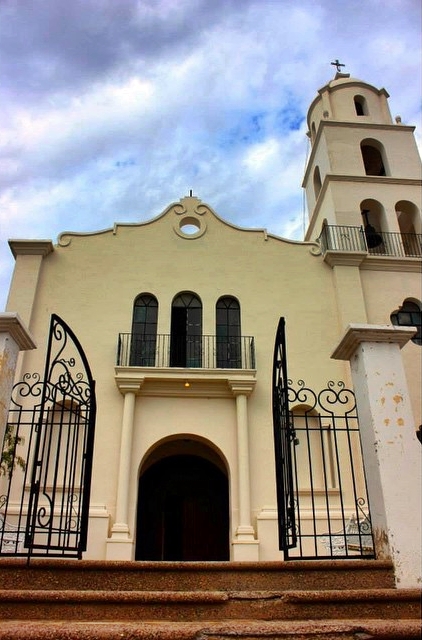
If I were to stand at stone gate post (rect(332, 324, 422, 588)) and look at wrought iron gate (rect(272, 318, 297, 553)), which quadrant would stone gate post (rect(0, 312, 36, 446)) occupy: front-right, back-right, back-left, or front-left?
front-left

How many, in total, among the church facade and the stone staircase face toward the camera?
2

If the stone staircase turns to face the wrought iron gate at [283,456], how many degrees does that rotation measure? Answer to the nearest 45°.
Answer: approximately 135° to its left

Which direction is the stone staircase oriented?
toward the camera

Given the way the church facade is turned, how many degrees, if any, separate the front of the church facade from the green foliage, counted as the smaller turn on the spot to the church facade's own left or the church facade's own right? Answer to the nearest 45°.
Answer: approximately 45° to the church facade's own right

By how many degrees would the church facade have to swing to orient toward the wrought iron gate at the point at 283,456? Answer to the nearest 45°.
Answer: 0° — it already faces it

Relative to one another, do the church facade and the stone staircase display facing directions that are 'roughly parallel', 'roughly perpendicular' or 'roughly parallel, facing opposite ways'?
roughly parallel

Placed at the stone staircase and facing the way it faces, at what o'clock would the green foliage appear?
The green foliage is roughly at 5 o'clock from the stone staircase.

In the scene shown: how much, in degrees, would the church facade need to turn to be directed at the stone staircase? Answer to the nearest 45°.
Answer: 0° — it already faces it

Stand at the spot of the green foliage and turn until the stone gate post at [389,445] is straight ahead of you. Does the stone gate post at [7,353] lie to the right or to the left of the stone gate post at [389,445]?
right

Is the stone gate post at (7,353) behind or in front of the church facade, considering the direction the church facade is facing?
in front
